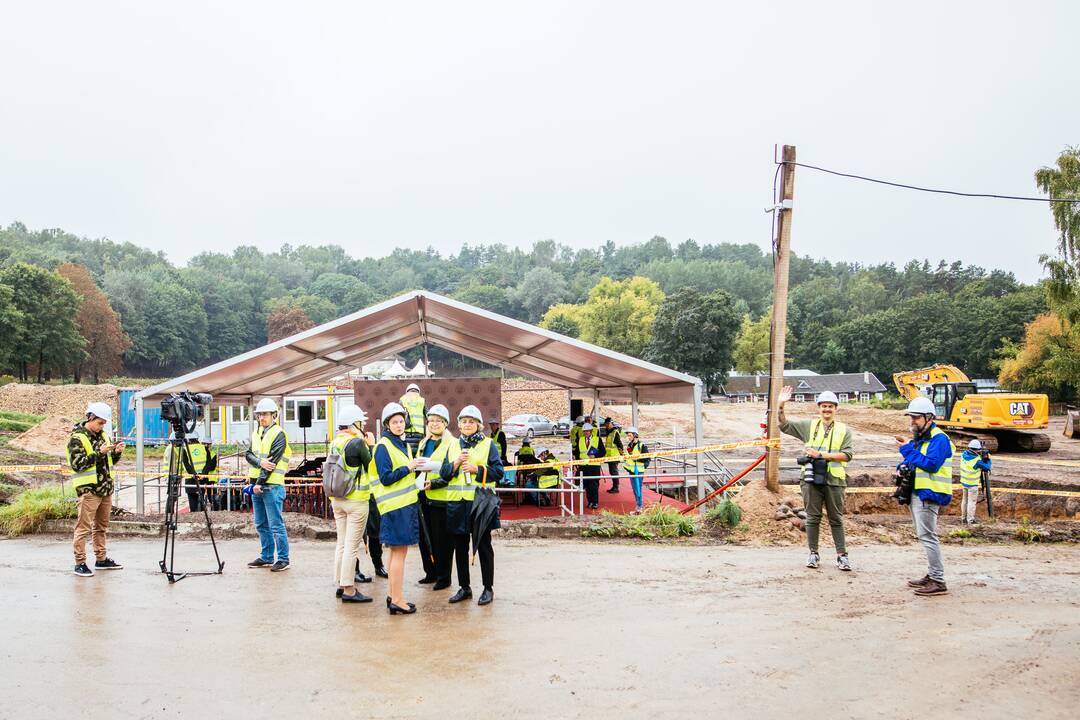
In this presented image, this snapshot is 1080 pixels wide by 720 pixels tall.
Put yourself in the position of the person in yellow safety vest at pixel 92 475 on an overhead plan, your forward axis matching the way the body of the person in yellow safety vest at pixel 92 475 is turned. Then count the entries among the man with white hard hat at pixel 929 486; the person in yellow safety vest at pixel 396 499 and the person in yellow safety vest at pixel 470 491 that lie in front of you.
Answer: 3

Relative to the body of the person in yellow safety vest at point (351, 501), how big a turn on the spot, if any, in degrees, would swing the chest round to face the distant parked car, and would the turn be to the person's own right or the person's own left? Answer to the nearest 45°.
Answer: approximately 90° to the person's own left

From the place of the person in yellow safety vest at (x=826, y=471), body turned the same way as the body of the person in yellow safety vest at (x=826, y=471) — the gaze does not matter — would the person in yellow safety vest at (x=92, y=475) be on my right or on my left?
on my right

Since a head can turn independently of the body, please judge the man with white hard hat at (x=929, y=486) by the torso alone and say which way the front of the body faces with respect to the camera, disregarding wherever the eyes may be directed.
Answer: to the viewer's left

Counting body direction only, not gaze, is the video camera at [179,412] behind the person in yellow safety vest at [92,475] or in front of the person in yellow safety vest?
in front

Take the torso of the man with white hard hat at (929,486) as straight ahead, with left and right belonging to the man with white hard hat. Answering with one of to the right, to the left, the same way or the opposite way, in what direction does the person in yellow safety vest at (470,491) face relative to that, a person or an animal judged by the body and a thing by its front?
to the left

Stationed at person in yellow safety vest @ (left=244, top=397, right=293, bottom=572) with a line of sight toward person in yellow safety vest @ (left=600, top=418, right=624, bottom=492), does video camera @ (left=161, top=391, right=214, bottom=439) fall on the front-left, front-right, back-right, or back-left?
back-left
